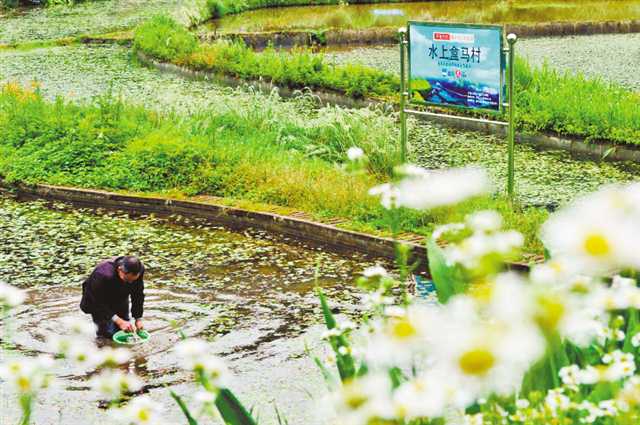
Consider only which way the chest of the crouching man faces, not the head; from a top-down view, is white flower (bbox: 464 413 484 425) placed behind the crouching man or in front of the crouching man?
in front

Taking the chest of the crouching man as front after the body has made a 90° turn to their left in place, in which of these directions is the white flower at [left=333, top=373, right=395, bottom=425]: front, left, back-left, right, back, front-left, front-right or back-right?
back-right

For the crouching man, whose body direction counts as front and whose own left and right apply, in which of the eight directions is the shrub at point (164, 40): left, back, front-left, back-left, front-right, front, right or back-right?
back-left

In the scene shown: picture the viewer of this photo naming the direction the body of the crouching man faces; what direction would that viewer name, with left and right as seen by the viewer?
facing the viewer and to the right of the viewer

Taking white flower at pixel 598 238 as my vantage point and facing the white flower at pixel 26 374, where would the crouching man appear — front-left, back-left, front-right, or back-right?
front-right

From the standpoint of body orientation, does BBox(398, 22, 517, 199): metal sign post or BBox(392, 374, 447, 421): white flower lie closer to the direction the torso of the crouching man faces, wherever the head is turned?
the white flower

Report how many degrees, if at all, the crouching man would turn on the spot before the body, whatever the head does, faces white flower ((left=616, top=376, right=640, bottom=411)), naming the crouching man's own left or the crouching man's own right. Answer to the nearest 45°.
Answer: approximately 45° to the crouching man's own right

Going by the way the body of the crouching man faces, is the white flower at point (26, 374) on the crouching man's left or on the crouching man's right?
on the crouching man's right

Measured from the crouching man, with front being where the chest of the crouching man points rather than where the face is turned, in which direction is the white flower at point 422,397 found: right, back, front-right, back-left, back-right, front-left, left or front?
front-right

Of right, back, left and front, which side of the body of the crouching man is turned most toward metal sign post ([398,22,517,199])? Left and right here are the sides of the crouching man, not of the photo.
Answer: left
